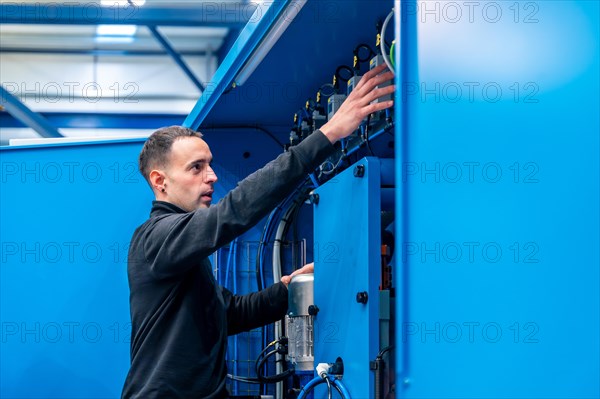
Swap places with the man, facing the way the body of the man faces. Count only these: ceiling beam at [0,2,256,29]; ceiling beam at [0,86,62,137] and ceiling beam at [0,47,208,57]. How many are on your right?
0

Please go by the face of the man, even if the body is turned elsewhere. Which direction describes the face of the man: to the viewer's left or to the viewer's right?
to the viewer's right

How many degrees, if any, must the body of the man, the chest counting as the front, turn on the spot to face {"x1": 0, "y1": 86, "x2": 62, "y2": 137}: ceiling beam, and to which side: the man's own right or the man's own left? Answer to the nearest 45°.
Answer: approximately 90° to the man's own left

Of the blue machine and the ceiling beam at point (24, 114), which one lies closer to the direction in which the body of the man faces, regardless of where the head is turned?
the blue machine

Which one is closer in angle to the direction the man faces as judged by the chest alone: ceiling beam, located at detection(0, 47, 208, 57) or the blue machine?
the blue machine

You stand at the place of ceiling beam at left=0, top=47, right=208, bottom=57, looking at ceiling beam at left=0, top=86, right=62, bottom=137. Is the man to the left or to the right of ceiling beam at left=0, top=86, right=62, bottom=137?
left

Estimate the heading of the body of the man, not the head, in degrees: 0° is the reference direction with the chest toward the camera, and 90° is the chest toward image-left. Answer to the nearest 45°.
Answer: approximately 270°

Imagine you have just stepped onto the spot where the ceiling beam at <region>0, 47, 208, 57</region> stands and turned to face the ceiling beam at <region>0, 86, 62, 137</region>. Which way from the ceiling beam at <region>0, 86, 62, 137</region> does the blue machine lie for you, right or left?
left
